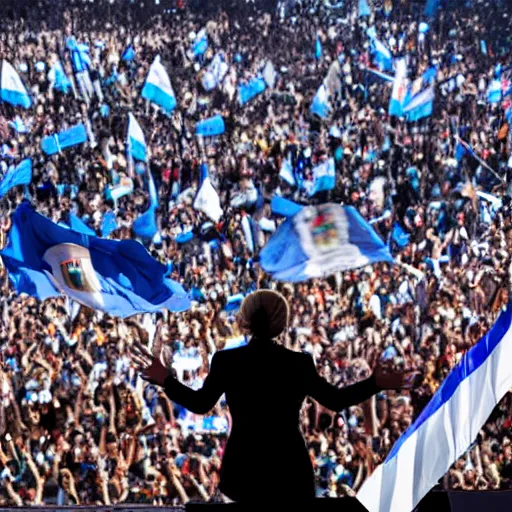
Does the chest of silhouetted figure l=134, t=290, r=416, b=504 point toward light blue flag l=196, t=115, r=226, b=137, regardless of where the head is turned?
yes

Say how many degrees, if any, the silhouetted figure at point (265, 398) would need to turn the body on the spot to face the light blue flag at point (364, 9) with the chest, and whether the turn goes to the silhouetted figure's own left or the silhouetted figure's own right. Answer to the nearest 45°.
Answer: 0° — they already face it

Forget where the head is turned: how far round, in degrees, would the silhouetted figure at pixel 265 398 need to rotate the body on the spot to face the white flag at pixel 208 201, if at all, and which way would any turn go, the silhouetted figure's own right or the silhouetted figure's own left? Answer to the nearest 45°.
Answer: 0° — they already face it

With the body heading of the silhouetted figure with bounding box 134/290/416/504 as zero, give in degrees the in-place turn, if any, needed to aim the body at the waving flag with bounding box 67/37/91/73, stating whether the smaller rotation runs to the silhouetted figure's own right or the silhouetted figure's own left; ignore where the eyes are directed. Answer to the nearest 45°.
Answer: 0° — they already face it

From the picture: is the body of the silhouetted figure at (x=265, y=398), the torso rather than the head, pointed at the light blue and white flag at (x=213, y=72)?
yes

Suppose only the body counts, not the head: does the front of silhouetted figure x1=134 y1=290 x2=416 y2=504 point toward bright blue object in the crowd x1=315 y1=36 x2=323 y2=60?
yes

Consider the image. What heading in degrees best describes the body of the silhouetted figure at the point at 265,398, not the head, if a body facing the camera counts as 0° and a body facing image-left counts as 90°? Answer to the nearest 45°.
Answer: approximately 180°
